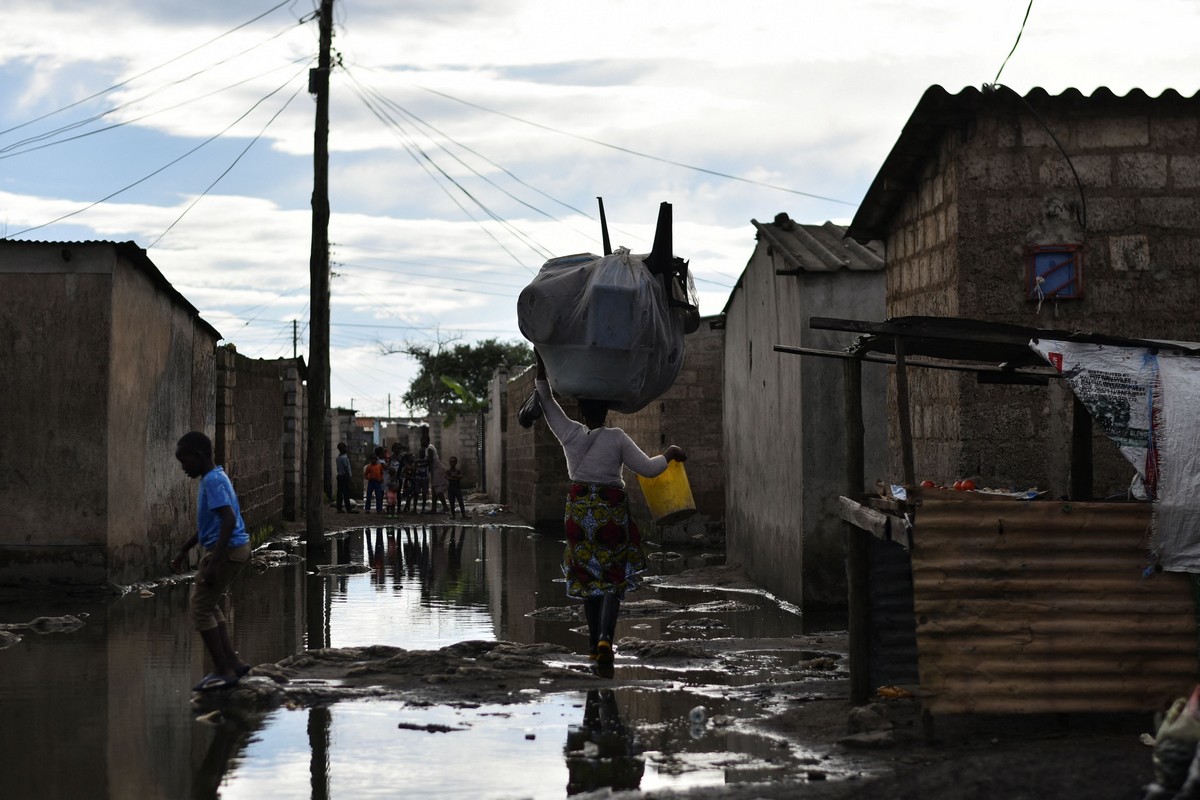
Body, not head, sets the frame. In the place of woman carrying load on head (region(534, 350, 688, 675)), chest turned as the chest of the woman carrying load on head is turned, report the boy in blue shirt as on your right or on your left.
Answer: on your left

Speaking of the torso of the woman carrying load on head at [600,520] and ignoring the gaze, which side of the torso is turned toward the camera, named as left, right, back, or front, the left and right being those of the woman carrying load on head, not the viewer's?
back

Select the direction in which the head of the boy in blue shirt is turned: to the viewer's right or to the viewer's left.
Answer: to the viewer's left

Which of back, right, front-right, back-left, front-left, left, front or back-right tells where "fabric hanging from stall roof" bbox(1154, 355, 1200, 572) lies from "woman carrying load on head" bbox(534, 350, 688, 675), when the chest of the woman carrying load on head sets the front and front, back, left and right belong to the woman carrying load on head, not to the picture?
back-right

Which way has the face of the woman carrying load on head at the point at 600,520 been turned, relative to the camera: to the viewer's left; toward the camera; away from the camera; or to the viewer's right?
away from the camera

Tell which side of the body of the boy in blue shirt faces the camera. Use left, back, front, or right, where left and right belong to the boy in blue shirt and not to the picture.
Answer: left

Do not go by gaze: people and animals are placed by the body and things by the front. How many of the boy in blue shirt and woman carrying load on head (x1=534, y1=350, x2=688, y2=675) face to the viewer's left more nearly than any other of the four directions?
1

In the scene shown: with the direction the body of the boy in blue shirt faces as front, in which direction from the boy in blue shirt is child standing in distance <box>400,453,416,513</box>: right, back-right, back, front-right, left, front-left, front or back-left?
right

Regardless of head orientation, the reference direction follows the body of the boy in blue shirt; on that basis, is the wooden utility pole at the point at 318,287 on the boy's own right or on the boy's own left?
on the boy's own right

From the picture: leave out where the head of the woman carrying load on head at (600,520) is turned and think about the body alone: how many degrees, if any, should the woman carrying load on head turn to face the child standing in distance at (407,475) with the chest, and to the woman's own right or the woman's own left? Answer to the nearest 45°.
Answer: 0° — they already face them

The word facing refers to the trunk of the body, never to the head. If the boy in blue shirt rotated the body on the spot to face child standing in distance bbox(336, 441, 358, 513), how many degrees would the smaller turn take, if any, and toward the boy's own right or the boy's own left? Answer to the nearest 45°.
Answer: approximately 90° to the boy's own right

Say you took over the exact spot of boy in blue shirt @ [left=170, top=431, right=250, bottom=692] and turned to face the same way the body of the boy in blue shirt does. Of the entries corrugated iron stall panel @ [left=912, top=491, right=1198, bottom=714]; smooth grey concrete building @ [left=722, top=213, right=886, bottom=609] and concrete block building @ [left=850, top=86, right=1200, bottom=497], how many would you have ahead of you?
0

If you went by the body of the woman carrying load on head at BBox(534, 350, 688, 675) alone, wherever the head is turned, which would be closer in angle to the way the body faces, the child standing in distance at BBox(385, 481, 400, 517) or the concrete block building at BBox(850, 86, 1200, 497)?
the child standing in distance

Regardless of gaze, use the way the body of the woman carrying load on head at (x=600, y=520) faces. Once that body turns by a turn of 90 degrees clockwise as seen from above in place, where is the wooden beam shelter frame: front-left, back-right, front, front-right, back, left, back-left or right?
front-right

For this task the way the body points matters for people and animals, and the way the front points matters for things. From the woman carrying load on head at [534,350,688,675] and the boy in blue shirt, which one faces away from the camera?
the woman carrying load on head

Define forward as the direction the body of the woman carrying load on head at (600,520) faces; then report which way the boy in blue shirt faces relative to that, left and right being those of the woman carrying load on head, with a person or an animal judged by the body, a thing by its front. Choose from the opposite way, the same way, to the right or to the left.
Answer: to the left

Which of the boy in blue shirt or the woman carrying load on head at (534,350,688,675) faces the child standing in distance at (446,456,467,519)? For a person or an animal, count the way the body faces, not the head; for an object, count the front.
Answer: the woman carrying load on head

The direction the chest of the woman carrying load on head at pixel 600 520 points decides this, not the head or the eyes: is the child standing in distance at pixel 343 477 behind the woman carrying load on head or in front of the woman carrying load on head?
in front
